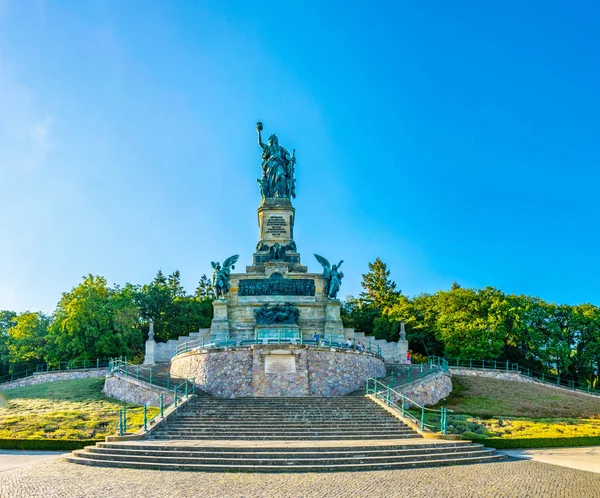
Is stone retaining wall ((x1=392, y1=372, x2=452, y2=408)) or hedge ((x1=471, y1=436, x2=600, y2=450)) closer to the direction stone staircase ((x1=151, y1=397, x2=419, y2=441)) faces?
the hedge

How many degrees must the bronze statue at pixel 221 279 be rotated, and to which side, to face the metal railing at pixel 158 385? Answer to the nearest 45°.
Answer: approximately 45° to its left

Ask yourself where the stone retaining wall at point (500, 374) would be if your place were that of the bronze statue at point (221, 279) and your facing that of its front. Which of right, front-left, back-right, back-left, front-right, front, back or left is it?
back-left

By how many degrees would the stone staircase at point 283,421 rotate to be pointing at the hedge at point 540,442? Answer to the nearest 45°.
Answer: approximately 90° to its left

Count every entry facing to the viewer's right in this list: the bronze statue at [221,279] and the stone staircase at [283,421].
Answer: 0

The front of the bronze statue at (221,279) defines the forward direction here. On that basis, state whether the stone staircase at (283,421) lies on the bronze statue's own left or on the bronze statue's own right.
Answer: on the bronze statue's own left

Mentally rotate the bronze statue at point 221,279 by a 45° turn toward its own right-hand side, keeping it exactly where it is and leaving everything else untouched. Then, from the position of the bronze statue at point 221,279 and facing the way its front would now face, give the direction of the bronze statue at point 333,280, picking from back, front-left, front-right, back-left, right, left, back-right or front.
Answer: back

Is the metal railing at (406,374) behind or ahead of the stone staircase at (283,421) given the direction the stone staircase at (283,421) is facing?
behind

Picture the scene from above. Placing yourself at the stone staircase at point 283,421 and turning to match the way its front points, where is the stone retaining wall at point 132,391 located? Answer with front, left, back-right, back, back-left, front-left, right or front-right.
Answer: back-right

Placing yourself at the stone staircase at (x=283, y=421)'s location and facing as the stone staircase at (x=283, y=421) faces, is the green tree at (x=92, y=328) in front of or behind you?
behind

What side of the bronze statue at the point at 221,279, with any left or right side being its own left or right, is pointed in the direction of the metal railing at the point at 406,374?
left

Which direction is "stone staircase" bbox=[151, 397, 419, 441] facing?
toward the camera
